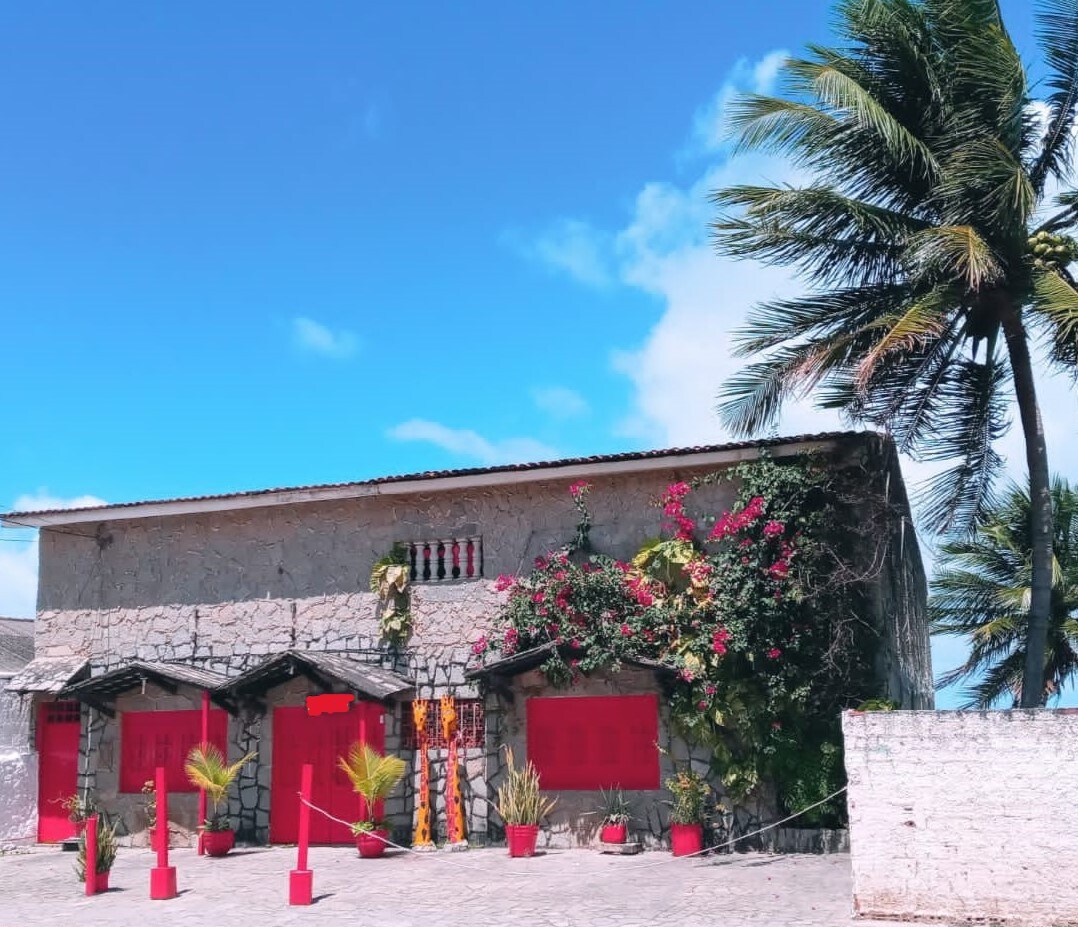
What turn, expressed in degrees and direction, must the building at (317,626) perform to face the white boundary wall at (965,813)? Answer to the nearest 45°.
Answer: approximately 45° to its left

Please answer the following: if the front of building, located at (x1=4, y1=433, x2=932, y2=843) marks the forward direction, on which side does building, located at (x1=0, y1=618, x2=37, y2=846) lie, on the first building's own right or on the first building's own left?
on the first building's own right

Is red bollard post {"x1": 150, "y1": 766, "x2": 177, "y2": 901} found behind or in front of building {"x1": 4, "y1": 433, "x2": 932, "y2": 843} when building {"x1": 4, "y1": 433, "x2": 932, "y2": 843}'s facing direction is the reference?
in front

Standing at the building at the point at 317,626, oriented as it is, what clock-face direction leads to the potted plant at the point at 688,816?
The potted plant is roughly at 10 o'clock from the building.

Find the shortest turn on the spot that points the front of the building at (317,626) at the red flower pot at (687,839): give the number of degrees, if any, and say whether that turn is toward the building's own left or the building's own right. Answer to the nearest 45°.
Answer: approximately 45° to the building's own left

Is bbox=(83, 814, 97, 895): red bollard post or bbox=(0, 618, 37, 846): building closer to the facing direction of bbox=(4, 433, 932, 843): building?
the red bollard post

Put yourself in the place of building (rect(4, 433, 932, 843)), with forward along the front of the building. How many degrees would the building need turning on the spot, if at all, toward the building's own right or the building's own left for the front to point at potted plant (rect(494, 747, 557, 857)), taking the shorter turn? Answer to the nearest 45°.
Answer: approximately 45° to the building's own left

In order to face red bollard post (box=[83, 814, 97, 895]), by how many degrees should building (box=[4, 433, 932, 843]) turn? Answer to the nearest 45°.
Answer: approximately 45° to its right

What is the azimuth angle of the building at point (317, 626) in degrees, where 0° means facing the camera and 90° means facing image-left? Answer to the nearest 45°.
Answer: approximately 0°

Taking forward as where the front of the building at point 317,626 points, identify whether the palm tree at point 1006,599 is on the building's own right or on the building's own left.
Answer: on the building's own left
